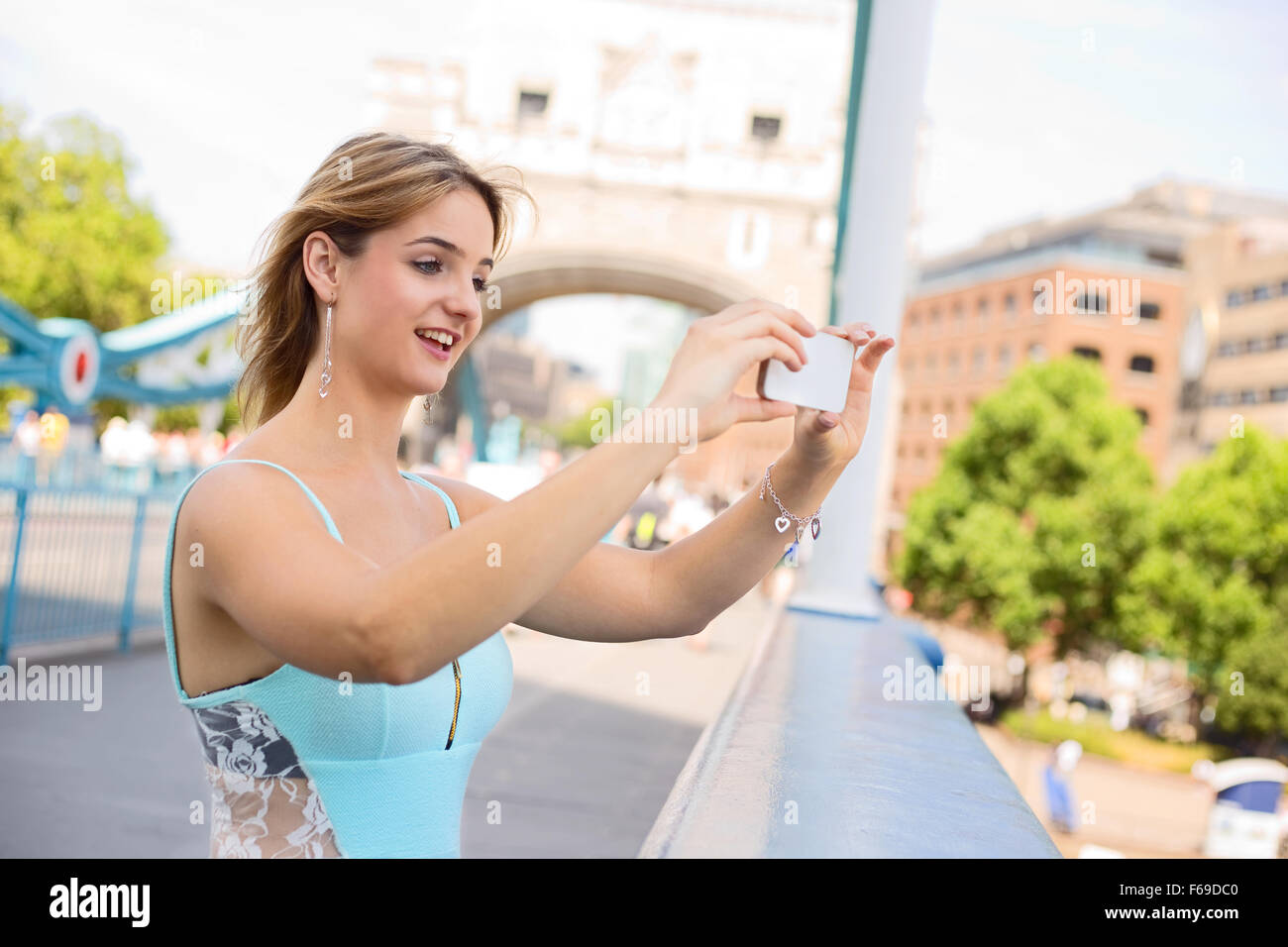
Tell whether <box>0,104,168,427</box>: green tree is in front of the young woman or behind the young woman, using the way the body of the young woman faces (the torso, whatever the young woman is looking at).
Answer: behind

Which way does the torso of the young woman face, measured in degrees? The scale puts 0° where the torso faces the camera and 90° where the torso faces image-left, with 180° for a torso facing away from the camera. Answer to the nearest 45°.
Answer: approximately 315°

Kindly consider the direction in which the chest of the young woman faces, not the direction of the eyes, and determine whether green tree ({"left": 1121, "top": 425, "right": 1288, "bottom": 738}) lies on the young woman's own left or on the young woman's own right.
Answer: on the young woman's own left
